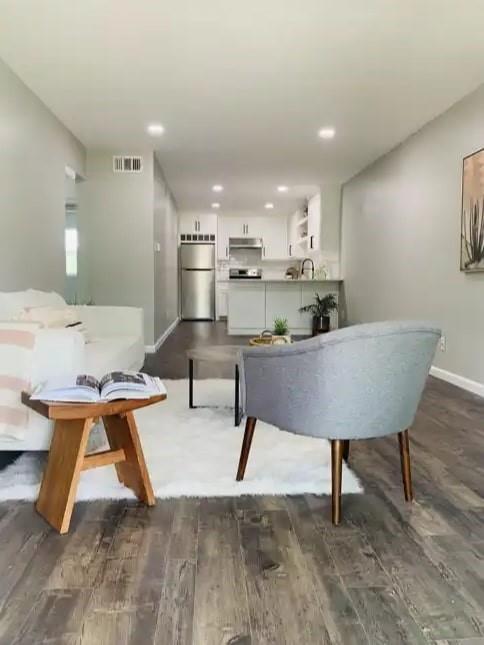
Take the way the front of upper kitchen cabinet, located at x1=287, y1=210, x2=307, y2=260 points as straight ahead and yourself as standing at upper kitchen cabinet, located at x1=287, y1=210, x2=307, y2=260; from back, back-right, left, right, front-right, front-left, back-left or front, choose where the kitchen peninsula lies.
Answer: front-left

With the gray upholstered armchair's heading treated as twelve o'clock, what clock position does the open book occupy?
The open book is roughly at 10 o'clock from the gray upholstered armchair.

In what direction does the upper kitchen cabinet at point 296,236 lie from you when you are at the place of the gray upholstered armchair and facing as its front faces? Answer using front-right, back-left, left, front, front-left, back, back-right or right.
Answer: front-right

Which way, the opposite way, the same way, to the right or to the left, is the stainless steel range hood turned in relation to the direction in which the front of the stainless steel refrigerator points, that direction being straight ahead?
the same way

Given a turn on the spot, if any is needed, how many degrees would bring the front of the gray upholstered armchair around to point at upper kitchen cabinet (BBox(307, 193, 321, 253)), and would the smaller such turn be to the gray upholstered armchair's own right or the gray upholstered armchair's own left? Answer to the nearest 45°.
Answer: approximately 45° to the gray upholstered armchair's own right

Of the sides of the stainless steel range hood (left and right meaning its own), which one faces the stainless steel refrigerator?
right

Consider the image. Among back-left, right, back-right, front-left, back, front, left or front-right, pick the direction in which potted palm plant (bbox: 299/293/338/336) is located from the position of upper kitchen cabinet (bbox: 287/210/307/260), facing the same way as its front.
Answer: front-left

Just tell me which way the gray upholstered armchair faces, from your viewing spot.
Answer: facing away from the viewer and to the left of the viewer

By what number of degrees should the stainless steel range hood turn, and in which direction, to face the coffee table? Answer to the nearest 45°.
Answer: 0° — it already faces it

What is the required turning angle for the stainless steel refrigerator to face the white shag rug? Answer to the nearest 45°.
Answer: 0° — it already faces it

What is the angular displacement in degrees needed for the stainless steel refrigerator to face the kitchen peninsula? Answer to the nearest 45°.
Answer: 0° — it already faces it

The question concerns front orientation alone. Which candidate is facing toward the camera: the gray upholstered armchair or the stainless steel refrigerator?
the stainless steel refrigerator

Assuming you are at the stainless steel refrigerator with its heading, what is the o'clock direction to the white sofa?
The white sofa is roughly at 12 o'clock from the stainless steel refrigerator.

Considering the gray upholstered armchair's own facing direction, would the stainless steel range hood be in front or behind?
in front

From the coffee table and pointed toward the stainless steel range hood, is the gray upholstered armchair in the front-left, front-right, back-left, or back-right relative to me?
back-right

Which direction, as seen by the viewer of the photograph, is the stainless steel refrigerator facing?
facing the viewer

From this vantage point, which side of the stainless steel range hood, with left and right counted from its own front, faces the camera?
front
